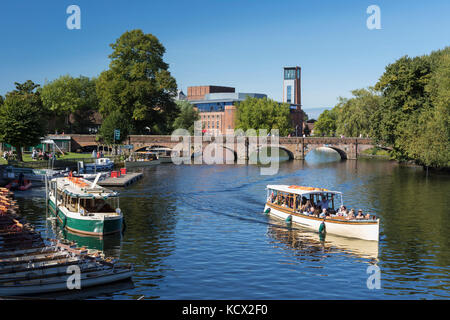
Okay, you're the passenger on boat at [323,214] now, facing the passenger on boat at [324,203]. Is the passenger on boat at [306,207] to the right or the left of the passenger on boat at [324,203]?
left

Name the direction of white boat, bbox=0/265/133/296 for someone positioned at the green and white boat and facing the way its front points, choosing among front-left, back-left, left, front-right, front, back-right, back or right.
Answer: front-right

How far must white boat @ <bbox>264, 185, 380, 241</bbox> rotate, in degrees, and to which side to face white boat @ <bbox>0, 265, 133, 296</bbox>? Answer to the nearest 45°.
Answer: approximately 90° to its right

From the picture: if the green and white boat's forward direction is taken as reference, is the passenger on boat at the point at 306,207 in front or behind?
in front

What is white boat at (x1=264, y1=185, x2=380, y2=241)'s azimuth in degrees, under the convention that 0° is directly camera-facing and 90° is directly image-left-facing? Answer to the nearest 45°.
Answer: approximately 315°

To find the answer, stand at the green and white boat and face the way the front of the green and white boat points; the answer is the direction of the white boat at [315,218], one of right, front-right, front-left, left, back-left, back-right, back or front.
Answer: front-left

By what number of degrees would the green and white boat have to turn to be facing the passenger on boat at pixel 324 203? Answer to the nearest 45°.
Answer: approximately 45° to its left

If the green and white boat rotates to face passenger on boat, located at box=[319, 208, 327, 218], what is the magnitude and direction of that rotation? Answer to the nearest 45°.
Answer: approximately 45° to its left

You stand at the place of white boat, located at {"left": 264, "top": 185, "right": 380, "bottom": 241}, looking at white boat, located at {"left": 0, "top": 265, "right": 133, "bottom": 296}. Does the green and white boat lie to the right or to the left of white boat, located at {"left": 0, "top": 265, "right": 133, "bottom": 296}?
right

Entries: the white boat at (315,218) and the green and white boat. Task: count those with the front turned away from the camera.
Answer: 0

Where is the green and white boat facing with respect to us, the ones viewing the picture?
facing the viewer and to the right of the viewer
